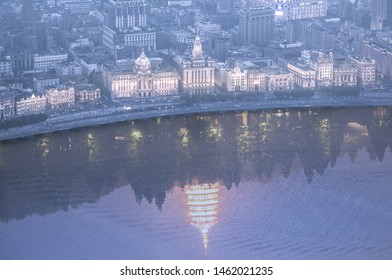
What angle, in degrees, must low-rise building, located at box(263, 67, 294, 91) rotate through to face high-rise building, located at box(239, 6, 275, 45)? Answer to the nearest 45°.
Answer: approximately 180°

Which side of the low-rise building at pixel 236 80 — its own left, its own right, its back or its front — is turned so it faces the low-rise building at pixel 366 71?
left

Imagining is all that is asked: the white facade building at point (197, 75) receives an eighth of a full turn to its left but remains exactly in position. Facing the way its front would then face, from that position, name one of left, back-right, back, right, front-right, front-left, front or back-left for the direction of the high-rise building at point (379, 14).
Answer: left

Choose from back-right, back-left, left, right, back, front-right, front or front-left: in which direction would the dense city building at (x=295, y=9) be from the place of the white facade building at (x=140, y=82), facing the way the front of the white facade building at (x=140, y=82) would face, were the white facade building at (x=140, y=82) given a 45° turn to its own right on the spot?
back

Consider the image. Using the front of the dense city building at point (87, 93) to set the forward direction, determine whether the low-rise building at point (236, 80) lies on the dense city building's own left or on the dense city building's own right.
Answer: on the dense city building's own left

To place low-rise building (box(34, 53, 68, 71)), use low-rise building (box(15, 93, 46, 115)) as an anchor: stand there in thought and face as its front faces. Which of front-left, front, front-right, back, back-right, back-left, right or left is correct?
back

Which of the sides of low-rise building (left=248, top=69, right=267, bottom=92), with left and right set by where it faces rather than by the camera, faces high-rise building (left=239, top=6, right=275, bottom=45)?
back

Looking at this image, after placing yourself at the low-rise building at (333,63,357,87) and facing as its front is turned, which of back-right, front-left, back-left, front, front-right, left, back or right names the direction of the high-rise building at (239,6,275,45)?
back-right

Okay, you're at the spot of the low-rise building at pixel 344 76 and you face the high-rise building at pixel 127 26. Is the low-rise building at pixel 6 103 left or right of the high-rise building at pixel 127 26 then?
left
